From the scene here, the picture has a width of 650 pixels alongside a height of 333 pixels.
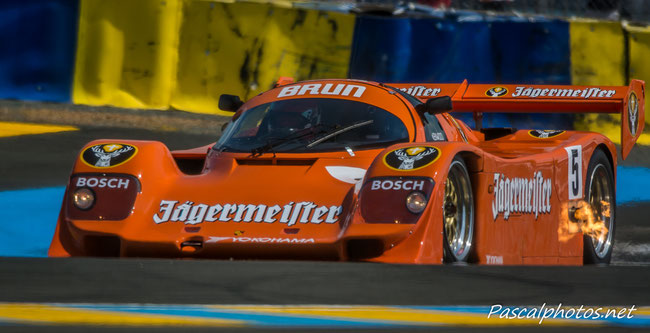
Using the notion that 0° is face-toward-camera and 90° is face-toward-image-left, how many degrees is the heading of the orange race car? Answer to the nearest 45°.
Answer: approximately 0°

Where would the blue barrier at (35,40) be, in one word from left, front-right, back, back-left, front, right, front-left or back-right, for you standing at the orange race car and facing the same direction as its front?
back-right

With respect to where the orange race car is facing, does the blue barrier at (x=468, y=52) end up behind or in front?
behind

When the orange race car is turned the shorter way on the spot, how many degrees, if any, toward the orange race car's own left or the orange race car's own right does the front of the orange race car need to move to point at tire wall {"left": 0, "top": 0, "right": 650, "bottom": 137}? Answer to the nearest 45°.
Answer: approximately 180°
